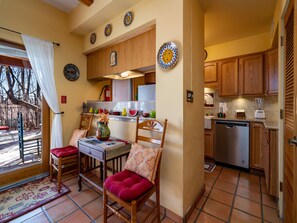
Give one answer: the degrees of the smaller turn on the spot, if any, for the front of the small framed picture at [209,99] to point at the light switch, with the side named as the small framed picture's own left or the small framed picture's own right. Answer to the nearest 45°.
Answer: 0° — it already faces it

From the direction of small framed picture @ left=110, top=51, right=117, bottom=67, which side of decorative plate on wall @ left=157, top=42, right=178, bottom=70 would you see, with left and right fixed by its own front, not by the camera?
right

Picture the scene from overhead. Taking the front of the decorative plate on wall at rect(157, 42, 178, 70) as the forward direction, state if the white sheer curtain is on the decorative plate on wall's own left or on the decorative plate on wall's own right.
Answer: on the decorative plate on wall's own right

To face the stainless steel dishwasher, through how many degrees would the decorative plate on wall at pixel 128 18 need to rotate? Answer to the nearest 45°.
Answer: approximately 135° to its left

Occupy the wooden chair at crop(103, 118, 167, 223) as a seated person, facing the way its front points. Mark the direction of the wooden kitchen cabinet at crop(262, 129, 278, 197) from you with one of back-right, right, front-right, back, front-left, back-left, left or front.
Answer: back-left

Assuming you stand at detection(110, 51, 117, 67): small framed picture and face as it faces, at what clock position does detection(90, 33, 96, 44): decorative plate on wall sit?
The decorative plate on wall is roughly at 3 o'clock from the small framed picture.

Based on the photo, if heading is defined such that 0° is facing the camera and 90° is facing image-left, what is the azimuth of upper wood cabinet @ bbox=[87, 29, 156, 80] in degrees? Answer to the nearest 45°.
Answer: approximately 45°

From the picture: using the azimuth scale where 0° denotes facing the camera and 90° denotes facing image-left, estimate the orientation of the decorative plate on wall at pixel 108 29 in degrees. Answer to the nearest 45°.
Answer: approximately 45°

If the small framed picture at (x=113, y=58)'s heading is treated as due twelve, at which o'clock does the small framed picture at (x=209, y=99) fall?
the small framed picture at (x=209, y=99) is roughly at 7 o'clock from the small framed picture at (x=113, y=58).
